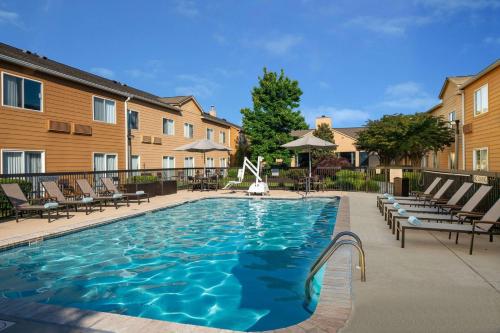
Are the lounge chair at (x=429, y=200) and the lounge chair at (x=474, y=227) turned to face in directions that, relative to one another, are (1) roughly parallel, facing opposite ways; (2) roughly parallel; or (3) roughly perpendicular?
roughly parallel

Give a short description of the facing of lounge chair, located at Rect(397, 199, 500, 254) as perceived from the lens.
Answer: facing to the left of the viewer

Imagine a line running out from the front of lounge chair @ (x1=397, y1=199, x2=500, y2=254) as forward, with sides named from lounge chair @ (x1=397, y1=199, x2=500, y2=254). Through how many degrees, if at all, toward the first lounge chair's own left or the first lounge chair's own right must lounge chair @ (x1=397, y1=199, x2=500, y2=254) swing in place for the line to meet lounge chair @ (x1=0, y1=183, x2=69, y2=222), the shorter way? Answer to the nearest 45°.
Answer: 0° — it already faces it

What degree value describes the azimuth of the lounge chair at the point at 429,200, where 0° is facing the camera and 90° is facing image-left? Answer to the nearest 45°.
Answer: approximately 90°

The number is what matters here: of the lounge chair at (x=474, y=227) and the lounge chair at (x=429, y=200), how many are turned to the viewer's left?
2

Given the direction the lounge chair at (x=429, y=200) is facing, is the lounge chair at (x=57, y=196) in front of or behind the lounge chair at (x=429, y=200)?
in front

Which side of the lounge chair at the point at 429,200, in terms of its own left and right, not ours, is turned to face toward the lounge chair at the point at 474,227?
left

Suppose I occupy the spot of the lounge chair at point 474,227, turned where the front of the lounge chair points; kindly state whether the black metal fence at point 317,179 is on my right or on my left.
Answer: on my right

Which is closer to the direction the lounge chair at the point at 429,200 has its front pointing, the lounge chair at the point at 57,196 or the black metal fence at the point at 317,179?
the lounge chair

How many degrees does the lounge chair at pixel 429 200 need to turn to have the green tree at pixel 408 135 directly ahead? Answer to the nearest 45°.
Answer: approximately 90° to its right

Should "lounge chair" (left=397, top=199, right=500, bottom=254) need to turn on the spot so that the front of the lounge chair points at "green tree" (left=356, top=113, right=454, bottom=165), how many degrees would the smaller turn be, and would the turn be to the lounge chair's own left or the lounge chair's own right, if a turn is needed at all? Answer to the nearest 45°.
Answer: approximately 90° to the lounge chair's own right

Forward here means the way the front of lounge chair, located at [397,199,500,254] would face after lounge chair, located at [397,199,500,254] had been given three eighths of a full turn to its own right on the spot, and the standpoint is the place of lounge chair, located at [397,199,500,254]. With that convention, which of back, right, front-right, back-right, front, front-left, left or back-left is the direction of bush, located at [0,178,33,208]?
back-left

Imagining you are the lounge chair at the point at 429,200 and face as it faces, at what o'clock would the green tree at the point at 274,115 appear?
The green tree is roughly at 2 o'clock from the lounge chair.

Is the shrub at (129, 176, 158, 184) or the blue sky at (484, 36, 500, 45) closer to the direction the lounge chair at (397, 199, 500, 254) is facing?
the shrub
